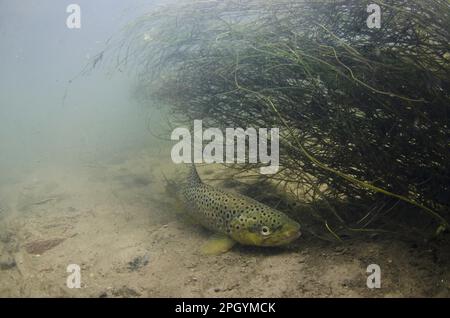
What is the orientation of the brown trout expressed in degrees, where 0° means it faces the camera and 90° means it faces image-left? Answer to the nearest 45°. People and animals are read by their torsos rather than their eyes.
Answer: approximately 315°
